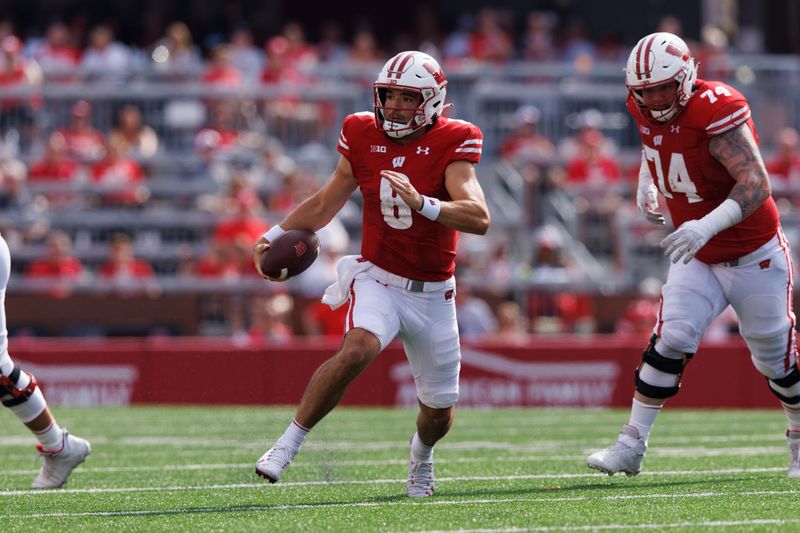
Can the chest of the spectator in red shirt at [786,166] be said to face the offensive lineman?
yes

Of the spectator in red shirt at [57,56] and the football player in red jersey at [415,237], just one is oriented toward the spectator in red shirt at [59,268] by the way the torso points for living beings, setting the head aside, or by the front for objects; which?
the spectator in red shirt at [57,56]

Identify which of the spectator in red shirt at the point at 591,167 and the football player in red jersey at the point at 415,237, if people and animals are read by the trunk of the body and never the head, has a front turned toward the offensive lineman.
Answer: the spectator in red shirt

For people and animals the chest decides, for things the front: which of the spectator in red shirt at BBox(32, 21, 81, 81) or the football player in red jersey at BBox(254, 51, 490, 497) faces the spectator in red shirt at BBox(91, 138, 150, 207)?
the spectator in red shirt at BBox(32, 21, 81, 81)

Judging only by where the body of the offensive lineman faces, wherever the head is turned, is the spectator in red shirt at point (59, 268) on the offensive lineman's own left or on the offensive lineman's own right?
on the offensive lineman's own right

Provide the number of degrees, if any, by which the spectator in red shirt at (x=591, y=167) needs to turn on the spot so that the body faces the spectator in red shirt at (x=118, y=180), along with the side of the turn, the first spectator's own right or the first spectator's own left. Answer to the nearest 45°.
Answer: approximately 90° to the first spectator's own right

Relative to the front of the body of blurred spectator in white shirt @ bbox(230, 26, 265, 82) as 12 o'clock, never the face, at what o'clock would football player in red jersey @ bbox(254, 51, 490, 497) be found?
The football player in red jersey is roughly at 12 o'clock from the blurred spectator in white shirt.
